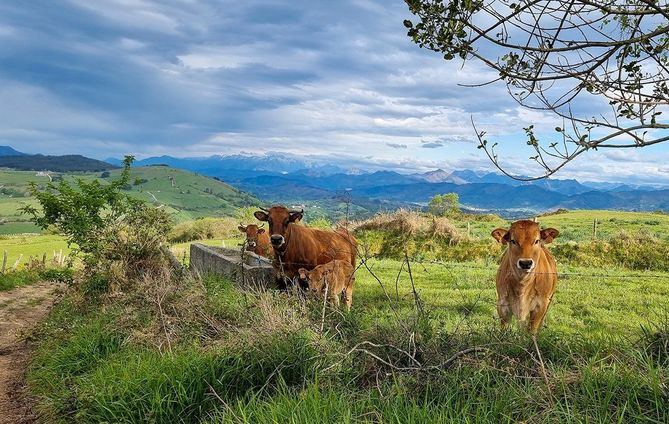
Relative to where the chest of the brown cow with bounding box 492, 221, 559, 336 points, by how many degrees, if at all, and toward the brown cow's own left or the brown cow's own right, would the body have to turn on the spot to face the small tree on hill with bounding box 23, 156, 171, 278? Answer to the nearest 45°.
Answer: approximately 90° to the brown cow's own right

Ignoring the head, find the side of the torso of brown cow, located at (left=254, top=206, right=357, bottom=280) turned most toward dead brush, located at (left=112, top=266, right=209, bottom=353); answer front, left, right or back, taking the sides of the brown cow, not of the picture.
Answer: front

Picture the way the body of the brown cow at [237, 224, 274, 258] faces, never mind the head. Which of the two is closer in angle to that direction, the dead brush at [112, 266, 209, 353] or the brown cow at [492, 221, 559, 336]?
the dead brush

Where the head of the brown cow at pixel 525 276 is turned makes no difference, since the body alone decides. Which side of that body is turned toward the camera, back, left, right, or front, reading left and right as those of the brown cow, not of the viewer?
front

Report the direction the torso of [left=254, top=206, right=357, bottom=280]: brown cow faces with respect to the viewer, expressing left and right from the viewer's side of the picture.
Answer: facing the viewer and to the left of the viewer

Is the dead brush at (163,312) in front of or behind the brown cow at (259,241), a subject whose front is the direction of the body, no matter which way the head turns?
in front

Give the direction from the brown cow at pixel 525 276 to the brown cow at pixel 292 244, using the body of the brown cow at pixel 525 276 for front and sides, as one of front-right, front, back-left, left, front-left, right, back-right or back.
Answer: right

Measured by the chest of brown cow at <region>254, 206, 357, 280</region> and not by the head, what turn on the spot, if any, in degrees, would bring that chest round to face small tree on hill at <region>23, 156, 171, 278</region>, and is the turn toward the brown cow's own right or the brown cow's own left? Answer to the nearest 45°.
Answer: approximately 45° to the brown cow's own right

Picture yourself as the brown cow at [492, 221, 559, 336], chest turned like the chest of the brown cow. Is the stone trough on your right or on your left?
on your right

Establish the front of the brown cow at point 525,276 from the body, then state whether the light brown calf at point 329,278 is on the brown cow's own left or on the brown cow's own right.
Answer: on the brown cow's own right

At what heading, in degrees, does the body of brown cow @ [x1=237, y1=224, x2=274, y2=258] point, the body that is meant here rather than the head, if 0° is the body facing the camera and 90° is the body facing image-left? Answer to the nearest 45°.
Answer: approximately 45°

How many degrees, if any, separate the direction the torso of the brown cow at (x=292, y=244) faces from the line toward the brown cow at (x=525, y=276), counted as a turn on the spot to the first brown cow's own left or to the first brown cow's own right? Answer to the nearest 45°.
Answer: approximately 90° to the first brown cow's own left

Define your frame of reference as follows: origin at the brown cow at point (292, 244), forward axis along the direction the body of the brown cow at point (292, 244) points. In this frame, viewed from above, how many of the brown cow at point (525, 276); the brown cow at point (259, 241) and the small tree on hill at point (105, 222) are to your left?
1

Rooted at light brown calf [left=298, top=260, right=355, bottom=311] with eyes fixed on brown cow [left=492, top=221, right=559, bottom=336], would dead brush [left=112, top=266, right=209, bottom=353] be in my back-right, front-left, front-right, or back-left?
back-right
